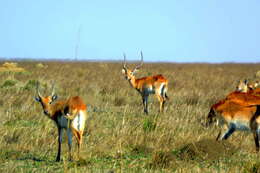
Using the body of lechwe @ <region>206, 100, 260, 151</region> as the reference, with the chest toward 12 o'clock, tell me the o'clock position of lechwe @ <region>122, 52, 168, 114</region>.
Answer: lechwe @ <region>122, 52, 168, 114</region> is roughly at 2 o'clock from lechwe @ <region>206, 100, 260, 151</region>.

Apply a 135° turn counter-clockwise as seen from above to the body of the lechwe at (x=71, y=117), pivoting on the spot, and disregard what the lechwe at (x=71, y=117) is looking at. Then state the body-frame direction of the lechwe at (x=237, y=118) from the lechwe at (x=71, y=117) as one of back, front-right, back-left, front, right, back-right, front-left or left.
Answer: left

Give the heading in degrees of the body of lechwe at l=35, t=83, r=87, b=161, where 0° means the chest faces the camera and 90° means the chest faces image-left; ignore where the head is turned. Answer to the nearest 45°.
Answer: approximately 135°

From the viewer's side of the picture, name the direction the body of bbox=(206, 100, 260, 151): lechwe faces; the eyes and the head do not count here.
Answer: to the viewer's left

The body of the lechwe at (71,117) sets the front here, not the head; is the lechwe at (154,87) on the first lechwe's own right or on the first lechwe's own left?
on the first lechwe's own right
